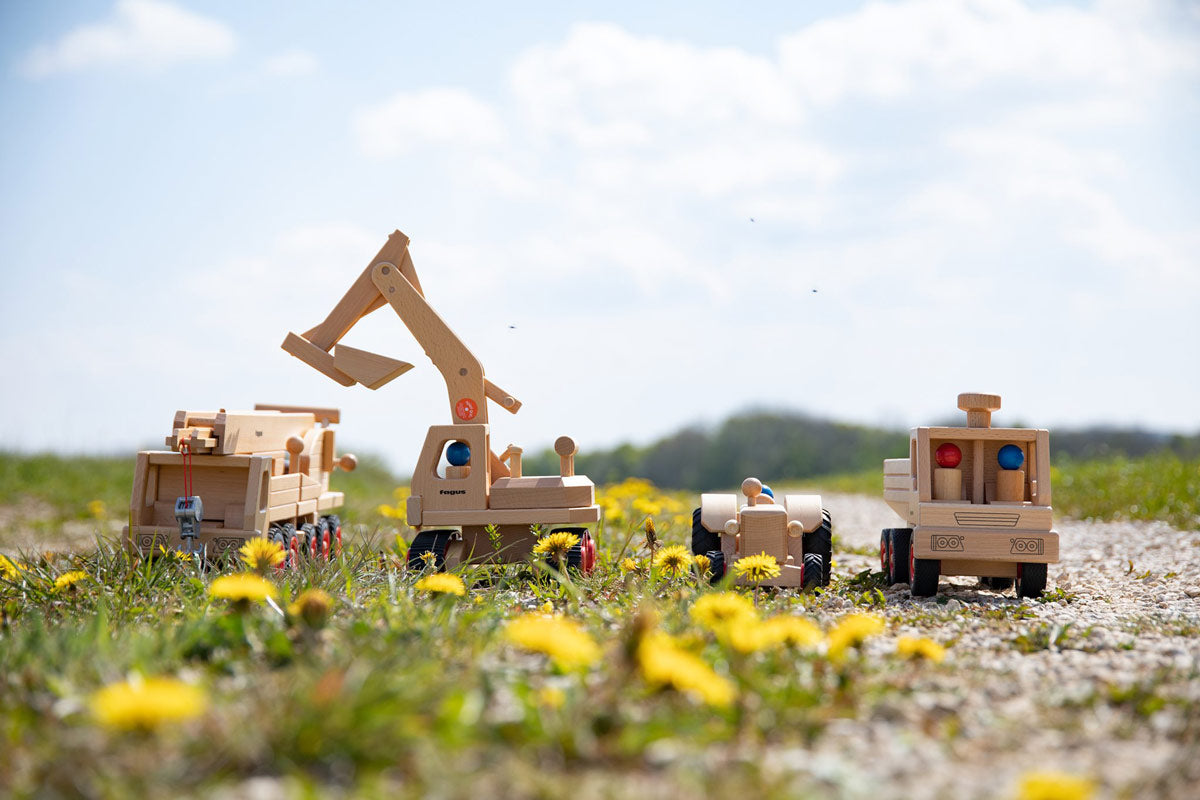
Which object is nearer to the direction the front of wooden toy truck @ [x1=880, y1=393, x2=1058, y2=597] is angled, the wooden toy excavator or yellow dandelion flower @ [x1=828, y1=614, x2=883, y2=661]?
the yellow dandelion flower

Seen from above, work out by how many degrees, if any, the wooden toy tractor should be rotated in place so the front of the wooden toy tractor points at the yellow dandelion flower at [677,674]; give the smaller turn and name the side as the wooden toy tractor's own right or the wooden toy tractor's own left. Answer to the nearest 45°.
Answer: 0° — it already faces it

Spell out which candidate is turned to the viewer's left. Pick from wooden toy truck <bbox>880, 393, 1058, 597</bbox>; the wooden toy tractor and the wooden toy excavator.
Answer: the wooden toy excavator

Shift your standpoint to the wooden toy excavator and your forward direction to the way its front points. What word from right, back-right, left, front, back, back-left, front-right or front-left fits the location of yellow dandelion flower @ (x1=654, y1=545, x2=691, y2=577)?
back-left

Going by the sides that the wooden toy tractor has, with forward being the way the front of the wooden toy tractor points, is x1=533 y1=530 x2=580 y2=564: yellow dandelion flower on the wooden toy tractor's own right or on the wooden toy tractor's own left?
on the wooden toy tractor's own right

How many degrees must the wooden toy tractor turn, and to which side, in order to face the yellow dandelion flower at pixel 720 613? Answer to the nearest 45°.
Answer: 0° — it already faces it

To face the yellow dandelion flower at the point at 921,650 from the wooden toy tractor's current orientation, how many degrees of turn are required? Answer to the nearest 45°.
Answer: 0° — it already faces it

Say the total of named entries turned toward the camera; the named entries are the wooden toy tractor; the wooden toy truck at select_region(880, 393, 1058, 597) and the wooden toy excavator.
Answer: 2

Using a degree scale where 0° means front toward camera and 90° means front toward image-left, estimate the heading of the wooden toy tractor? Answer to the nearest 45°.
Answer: approximately 0°
